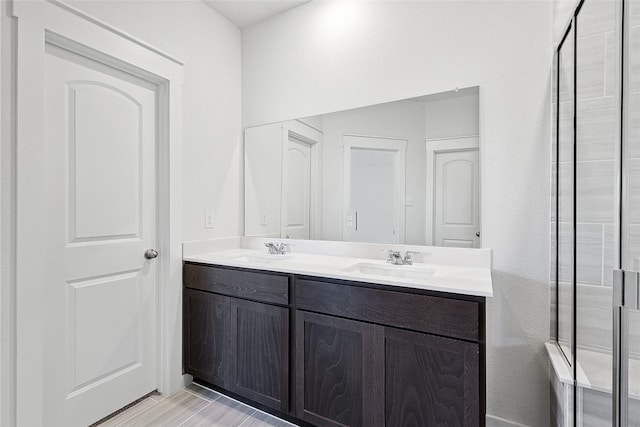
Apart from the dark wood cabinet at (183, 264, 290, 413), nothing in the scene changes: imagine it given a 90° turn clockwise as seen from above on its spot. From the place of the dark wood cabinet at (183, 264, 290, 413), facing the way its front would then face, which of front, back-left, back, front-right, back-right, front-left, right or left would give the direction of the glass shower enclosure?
back

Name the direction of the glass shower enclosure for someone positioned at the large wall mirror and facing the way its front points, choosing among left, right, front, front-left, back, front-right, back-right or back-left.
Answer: left

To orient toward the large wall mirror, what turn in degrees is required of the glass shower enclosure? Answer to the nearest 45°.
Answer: approximately 45° to its right

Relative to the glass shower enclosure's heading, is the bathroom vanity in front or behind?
in front

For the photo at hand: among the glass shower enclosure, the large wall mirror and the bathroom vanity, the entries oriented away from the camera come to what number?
0

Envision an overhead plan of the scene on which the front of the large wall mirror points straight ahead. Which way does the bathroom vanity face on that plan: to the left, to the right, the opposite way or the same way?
the same way

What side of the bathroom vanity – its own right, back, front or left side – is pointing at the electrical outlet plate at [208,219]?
right

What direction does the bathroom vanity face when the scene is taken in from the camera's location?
facing the viewer and to the left of the viewer

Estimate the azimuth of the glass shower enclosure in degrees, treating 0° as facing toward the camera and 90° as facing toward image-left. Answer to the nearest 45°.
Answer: approximately 45°

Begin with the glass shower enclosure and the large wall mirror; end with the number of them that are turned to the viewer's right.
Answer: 0

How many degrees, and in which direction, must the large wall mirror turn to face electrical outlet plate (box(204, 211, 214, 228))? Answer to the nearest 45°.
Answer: approximately 45° to its right

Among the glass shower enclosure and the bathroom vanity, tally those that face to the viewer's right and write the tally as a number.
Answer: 0
